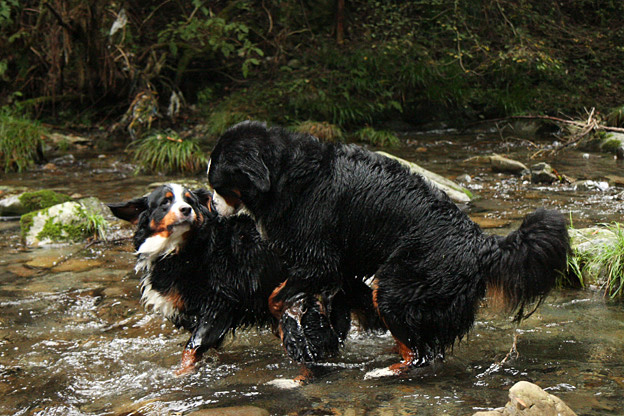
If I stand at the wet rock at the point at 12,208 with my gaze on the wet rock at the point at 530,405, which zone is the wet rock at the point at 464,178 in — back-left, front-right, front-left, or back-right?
front-left

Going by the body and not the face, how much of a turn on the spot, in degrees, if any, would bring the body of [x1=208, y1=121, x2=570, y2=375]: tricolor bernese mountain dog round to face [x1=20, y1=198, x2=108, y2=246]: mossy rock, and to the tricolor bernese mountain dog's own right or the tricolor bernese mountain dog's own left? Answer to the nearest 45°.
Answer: approximately 45° to the tricolor bernese mountain dog's own right

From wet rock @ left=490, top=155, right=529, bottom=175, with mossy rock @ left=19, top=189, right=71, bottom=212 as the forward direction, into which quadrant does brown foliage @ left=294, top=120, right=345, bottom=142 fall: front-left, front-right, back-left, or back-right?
front-right

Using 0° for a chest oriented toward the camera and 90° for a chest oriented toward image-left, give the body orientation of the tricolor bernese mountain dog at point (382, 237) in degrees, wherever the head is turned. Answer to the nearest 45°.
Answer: approximately 90°

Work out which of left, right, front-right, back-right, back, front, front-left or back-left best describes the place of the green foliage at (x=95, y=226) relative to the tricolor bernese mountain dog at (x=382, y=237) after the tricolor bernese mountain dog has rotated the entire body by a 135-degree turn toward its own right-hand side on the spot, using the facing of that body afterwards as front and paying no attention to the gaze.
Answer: left

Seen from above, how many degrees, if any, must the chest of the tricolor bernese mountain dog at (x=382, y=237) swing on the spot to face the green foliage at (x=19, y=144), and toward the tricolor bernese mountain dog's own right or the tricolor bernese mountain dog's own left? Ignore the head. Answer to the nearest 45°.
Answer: approximately 45° to the tricolor bernese mountain dog's own right

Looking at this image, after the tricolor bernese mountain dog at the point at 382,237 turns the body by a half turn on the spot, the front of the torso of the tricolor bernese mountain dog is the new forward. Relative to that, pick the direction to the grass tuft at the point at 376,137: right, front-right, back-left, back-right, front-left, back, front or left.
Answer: left

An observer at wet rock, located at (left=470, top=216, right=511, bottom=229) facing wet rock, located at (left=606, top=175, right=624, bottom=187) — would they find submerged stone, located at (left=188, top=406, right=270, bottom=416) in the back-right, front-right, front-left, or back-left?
back-right

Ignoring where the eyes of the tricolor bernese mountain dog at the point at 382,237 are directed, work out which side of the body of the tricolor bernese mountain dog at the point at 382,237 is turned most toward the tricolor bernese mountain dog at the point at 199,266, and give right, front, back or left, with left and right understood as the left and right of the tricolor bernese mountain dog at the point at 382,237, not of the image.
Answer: front

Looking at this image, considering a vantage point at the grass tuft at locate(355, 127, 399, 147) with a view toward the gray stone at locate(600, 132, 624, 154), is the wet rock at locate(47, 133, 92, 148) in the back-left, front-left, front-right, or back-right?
back-right

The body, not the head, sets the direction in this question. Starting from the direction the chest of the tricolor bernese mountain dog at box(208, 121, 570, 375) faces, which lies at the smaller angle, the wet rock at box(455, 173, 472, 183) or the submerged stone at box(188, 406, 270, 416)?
the submerged stone

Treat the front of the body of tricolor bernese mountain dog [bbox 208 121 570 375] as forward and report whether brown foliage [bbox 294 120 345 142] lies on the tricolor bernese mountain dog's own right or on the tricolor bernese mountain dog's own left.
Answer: on the tricolor bernese mountain dog's own right

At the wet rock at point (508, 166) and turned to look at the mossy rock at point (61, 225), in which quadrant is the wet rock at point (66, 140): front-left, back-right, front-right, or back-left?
front-right
